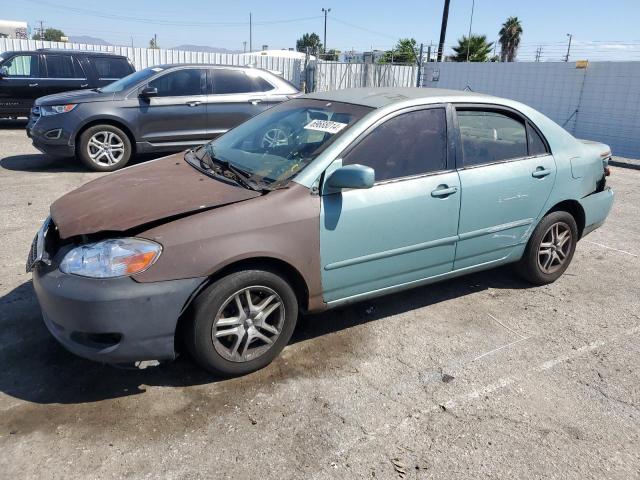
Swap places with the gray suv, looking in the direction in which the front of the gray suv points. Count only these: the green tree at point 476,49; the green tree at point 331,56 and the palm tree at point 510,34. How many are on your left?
0

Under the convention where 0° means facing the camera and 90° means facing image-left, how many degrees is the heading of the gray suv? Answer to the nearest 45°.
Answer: approximately 90°

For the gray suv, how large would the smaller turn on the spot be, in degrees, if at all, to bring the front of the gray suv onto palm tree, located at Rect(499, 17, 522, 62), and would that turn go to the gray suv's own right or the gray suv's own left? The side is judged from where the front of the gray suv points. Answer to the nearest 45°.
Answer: approximately 135° to the gray suv's own right

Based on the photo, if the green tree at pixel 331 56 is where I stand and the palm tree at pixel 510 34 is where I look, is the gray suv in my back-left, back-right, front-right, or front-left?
back-right

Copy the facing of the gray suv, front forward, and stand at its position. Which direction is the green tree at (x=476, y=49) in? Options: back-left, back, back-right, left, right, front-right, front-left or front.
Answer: back-right

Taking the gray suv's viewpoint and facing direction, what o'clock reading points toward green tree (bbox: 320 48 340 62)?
The green tree is roughly at 4 o'clock from the gray suv.
